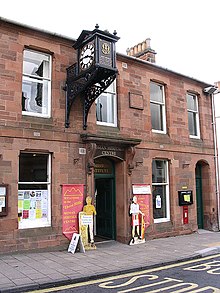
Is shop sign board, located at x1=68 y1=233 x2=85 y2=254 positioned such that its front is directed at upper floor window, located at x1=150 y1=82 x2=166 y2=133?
no

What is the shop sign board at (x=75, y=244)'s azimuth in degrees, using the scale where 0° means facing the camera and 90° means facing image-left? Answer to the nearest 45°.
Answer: approximately 45°

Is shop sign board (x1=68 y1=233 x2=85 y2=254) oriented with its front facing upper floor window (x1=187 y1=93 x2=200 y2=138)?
no
